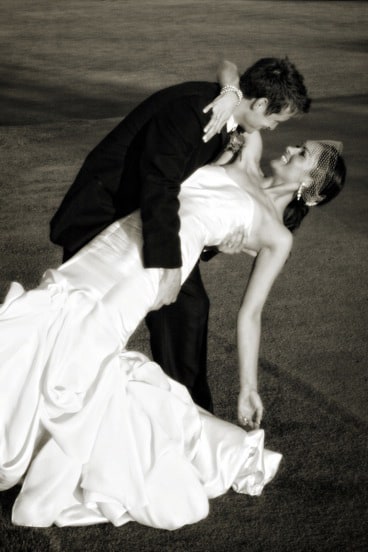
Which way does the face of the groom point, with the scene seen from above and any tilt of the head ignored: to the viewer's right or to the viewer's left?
to the viewer's right

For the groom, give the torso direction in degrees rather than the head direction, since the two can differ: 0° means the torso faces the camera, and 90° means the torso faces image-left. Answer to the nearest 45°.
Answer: approximately 270°
